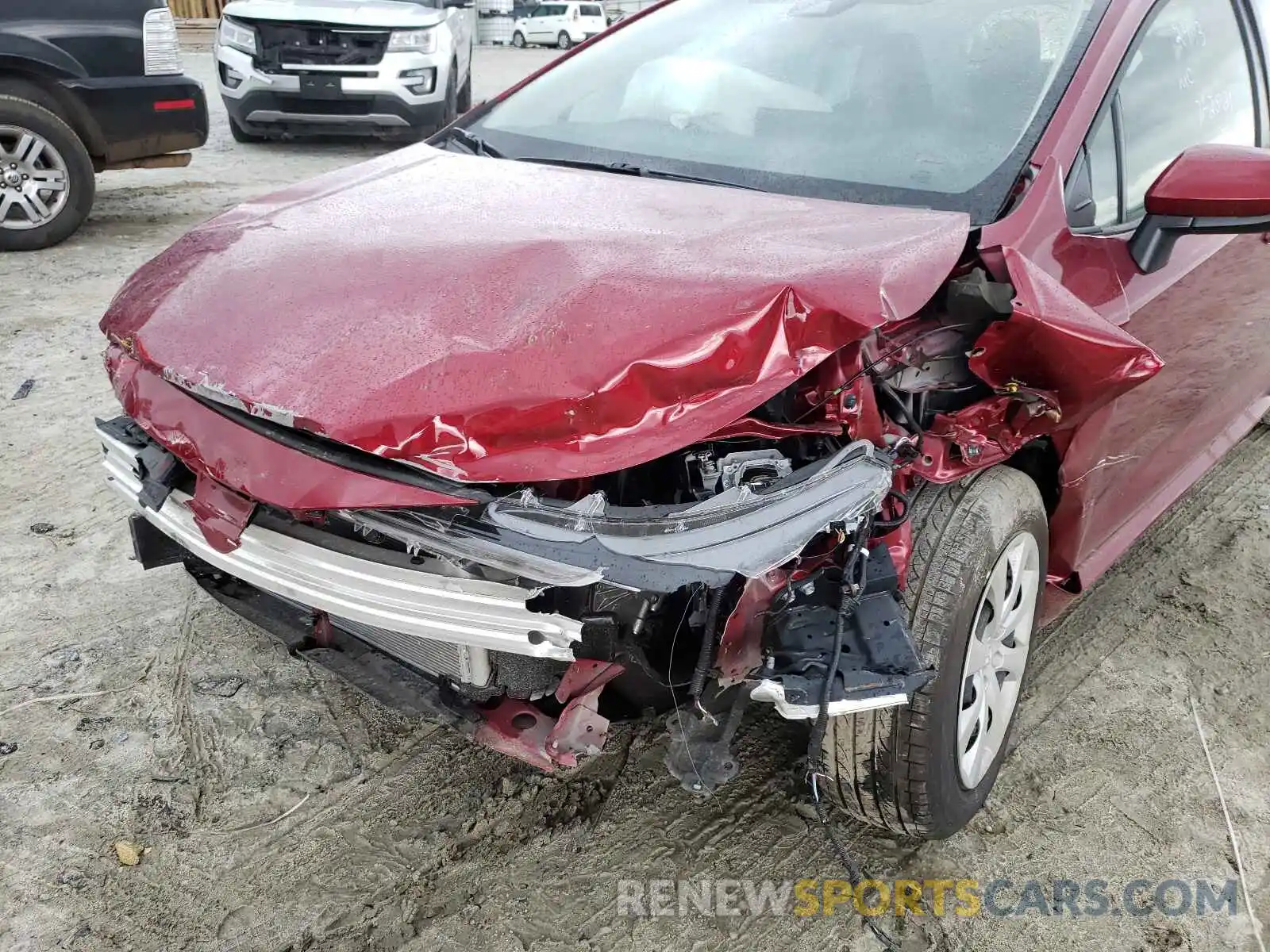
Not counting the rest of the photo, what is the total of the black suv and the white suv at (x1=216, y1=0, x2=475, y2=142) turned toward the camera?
1

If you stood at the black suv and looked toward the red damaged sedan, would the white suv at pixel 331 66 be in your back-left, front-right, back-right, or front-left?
back-left

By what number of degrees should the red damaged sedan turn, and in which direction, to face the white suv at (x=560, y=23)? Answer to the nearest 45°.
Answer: approximately 135° to its right

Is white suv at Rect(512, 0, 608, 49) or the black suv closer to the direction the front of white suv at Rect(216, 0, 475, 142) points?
the black suv

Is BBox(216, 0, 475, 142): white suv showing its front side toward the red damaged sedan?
yes

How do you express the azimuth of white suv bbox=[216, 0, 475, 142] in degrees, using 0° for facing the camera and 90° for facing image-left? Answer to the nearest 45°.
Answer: approximately 0°

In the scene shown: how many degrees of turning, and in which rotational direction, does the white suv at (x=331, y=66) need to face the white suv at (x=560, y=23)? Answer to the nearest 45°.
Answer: approximately 180°
